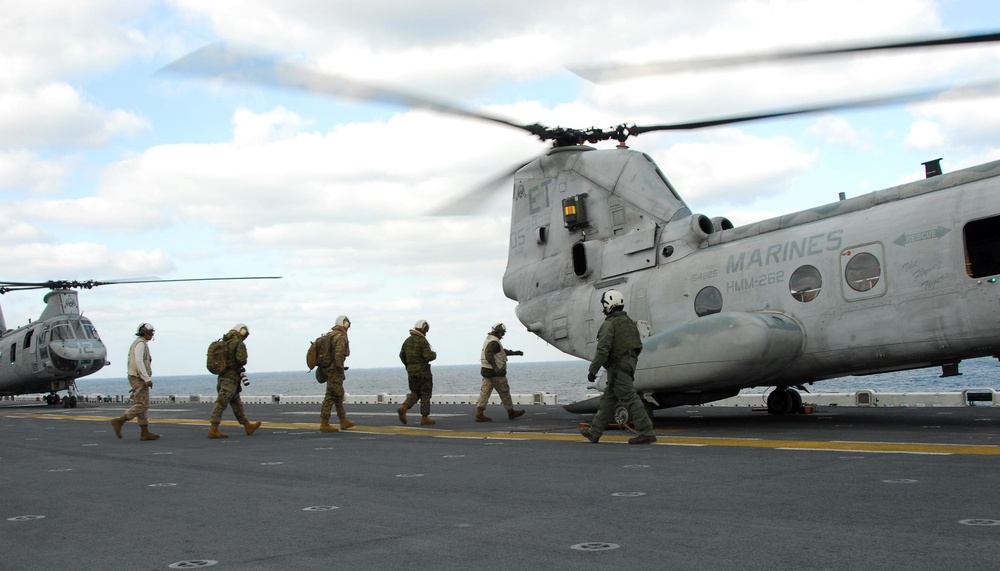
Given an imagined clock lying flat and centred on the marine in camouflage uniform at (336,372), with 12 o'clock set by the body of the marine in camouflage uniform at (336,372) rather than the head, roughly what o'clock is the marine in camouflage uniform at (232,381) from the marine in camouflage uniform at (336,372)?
the marine in camouflage uniform at (232,381) is roughly at 6 o'clock from the marine in camouflage uniform at (336,372).

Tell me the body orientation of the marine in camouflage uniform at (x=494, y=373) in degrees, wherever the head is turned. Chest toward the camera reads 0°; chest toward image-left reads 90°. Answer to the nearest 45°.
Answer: approximately 270°

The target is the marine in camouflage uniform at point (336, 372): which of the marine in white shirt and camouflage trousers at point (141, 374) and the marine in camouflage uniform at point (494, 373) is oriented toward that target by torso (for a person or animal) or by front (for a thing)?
the marine in white shirt and camouflage trousers at point (141, 374)

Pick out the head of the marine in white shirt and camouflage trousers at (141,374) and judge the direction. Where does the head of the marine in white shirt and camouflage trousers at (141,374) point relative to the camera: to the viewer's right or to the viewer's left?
to the viewer's right

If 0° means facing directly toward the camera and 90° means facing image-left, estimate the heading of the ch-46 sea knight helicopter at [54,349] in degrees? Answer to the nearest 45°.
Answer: approximately 315°

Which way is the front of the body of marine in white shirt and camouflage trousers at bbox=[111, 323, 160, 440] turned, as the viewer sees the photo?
to the viewer's right

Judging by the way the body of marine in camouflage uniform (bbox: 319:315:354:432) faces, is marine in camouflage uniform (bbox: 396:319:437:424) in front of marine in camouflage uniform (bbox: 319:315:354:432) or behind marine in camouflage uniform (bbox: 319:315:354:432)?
in front

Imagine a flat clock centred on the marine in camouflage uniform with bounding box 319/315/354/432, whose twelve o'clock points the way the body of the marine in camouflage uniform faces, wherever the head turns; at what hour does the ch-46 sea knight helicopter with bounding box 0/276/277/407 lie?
The ch-46 sea knight helicopter is roughly at 8 o'clock from the marine in camouflage uniform.

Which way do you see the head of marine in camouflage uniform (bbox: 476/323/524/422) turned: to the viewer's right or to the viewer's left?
to the viewer's right

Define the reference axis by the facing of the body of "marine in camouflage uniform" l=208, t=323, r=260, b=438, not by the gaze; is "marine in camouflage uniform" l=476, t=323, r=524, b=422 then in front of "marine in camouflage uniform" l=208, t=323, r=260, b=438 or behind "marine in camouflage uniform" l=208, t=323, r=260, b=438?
in front

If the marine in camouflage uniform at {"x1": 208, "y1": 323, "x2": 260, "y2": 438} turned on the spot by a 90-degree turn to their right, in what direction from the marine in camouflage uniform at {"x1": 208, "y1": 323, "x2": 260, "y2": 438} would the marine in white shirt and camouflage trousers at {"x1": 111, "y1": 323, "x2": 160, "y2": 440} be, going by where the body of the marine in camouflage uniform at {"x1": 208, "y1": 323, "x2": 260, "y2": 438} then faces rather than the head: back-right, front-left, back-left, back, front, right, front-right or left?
right

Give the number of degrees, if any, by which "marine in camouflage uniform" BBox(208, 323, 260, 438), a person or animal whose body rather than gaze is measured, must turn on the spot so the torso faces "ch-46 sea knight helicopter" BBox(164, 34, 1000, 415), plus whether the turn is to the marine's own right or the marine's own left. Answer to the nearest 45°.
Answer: approximately 45° to the marine's own right

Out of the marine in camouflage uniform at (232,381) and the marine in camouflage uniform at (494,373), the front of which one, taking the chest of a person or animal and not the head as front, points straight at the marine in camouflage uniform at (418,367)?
the marine in camouflage uniform at (232,381)
